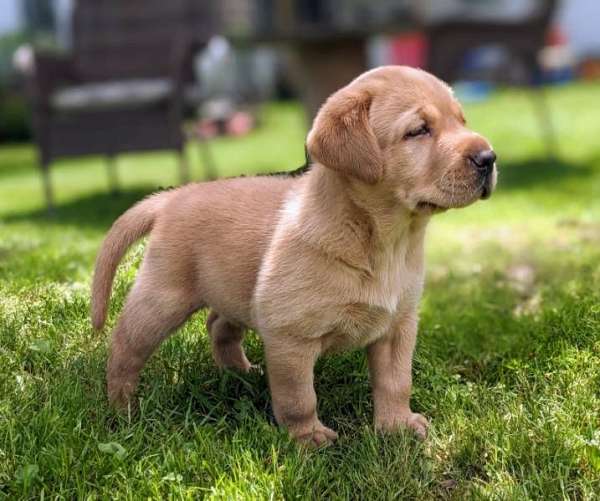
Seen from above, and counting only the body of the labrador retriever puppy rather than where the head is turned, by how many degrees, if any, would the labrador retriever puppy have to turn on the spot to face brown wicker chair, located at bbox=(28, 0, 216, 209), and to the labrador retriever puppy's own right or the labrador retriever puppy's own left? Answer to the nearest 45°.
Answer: approximately 135° to the labrador retriever puppy's own left

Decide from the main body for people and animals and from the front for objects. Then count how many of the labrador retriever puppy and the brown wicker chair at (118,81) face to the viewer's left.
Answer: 0

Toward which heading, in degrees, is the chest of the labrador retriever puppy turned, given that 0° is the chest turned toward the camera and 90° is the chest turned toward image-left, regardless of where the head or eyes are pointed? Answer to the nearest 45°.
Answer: approximately 315°

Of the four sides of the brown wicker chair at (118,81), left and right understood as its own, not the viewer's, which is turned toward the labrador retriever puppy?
front

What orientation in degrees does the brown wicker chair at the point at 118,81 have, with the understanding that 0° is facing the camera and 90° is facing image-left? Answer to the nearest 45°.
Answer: approximately 0°
